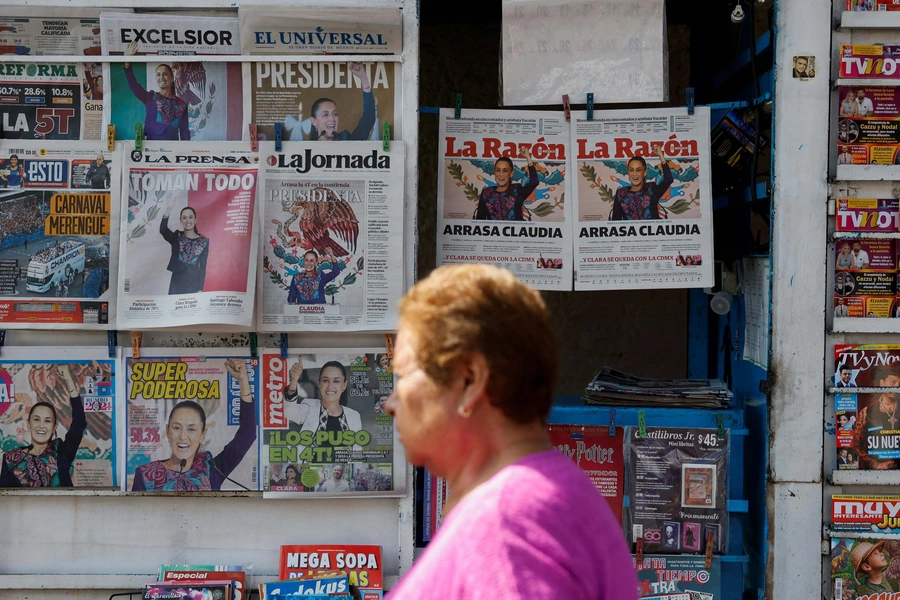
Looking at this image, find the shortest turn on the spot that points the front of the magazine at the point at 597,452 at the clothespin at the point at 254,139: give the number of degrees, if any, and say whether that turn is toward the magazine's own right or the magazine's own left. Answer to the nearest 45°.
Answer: approximately 90° to the magazine's own right

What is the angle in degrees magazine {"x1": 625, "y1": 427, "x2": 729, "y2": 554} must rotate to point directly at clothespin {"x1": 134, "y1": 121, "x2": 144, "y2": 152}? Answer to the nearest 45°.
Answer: approximately 90° to its right

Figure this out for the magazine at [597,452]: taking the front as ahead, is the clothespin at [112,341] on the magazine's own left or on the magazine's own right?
on the magazine's own right

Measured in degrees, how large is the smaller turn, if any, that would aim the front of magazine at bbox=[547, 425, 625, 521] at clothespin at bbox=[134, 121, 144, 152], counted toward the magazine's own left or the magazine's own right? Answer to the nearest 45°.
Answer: approximately 90° to the magazine's own right

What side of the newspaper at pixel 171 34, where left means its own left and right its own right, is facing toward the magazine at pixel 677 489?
left

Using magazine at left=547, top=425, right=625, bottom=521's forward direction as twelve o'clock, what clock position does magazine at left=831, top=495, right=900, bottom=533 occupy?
magazine at left=831, top=495, right=900, bottom=533 is roughly at 9 o'clock from magazine at left=547, top=425, right=625, bottom=521.

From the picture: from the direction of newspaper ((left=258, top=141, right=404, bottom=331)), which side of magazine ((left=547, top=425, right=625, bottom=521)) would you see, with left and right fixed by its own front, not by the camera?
right
